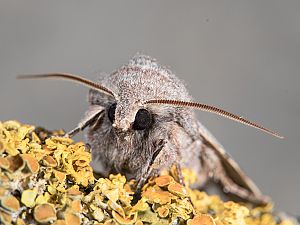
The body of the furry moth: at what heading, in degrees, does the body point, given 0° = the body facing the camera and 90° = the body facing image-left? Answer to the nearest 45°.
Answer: approximately 45°
